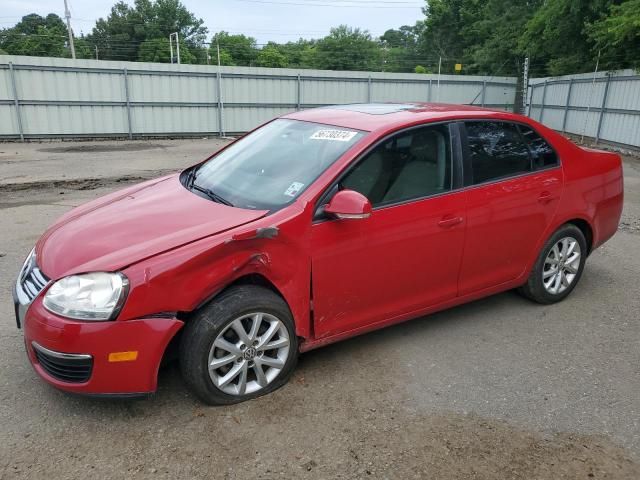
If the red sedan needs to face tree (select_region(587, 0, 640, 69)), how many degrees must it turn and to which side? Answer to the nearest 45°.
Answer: approximately 180°

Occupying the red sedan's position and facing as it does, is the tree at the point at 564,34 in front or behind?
behind

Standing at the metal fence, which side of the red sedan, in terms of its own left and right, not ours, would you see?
back

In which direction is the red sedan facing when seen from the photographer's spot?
facing the viewer and to the left of the viewer

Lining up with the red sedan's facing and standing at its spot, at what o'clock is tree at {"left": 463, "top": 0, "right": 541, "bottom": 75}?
The tree is roughly at 5 o'clock from the red sedan.

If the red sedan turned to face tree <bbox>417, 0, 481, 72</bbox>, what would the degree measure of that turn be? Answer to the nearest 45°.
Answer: approximately 135° to its right
